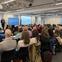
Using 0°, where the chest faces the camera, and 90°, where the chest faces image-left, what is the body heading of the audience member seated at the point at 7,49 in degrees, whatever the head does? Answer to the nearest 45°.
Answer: approximately 180°

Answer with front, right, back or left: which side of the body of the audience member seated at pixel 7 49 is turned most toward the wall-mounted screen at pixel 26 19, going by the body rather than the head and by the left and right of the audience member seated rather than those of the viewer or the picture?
front

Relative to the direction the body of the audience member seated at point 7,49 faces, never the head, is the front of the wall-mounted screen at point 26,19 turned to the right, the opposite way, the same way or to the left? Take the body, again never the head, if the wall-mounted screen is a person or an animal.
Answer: the opposite way

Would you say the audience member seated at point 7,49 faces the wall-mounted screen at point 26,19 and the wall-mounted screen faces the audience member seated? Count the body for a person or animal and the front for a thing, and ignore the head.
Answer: yes

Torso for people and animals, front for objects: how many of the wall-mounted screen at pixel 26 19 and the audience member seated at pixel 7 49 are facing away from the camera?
1

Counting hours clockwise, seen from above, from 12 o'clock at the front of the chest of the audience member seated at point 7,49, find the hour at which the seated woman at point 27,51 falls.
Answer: The seated woman is roughly at 2 o'clock from the audience member seated.

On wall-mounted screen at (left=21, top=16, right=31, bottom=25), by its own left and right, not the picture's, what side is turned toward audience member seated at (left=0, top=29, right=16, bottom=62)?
front

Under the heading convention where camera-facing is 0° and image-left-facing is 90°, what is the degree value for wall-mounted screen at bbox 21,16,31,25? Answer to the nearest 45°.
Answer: approximately 0°

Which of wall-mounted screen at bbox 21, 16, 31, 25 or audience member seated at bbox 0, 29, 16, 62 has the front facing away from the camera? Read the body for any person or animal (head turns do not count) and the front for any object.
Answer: the audience member seated
